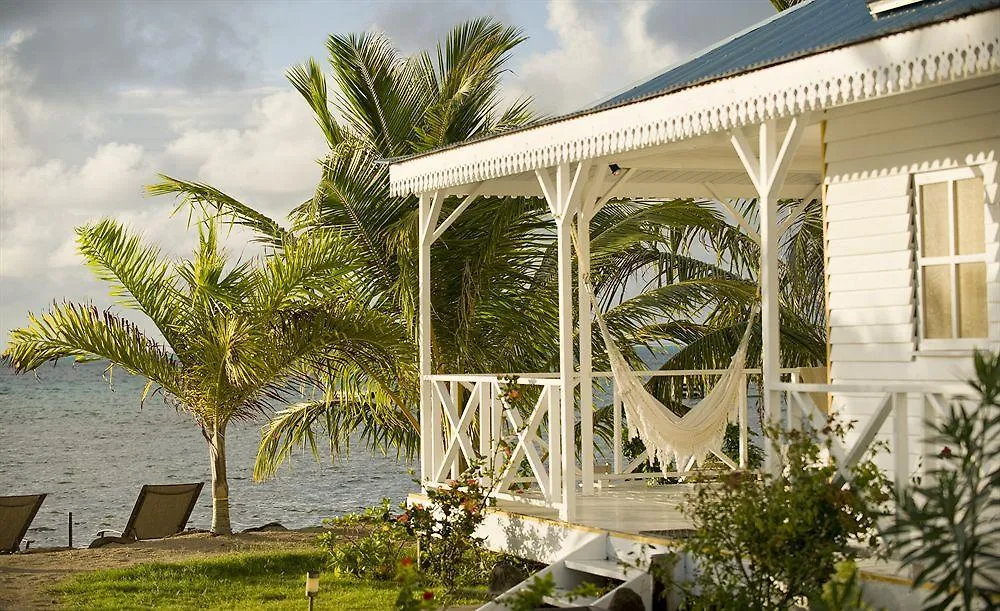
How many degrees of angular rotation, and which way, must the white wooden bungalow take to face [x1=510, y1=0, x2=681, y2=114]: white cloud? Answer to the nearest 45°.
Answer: approximately 135° to its right

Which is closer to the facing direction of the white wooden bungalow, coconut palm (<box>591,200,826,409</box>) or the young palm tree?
the young palm tree

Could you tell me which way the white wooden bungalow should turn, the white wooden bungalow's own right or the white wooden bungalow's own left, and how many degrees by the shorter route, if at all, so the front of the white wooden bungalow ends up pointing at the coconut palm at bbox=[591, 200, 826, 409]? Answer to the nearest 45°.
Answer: approximately 135° to the white wooden bungalow's own right

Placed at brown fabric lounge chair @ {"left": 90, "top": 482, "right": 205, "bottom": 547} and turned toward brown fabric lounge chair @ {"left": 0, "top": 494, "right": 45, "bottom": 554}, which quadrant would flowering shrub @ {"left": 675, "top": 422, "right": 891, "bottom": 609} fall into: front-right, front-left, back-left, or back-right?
back-left

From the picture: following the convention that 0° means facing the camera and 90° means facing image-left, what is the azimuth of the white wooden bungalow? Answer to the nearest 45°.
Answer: approximately 45°

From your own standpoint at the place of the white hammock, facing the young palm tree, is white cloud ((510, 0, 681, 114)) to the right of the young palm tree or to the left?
right

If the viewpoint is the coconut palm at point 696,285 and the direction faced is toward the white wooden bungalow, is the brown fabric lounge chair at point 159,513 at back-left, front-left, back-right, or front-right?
front-right

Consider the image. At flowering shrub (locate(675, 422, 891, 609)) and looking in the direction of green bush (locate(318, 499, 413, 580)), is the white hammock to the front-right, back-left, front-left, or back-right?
front-right
